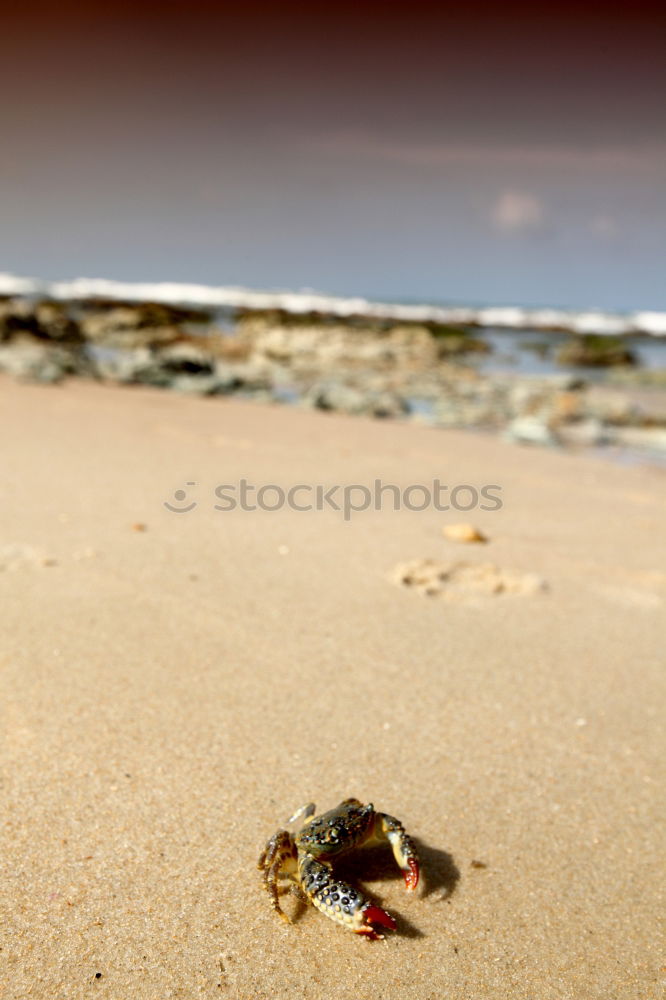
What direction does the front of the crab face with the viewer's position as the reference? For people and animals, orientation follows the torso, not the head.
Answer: facing the viewer and to the right of the viewer
